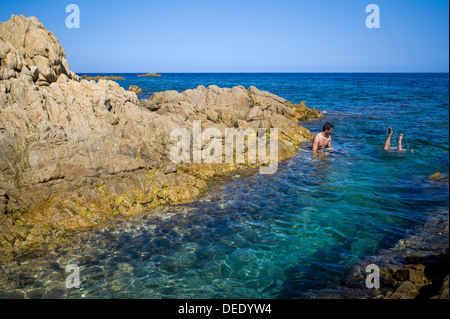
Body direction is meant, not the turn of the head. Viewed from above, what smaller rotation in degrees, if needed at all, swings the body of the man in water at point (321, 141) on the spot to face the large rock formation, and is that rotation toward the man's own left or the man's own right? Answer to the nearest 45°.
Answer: approximately 90° to the man's own right

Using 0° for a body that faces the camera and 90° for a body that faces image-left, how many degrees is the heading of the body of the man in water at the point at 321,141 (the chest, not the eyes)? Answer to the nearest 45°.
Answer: approximately 315°
